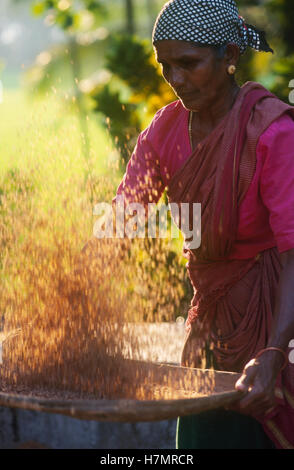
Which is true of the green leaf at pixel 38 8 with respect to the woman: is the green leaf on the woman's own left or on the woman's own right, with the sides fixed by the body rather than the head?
on the woman's own right

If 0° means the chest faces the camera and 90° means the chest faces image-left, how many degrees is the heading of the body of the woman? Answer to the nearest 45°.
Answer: approximately 45°
